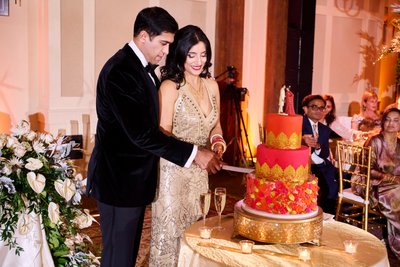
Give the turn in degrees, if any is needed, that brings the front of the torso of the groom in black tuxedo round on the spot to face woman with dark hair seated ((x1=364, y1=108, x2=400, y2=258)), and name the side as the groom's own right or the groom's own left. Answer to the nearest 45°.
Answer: approximately 45° to the groom's own left

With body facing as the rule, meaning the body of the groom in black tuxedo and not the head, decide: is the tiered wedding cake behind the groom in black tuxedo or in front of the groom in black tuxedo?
in front

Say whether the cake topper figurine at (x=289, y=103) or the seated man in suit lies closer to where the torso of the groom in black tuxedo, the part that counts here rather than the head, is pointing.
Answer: the cake topper figurine

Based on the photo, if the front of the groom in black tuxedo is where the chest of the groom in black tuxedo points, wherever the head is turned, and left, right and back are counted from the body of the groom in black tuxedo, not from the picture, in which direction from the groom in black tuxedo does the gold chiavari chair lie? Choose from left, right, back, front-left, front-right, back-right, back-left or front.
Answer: front-left

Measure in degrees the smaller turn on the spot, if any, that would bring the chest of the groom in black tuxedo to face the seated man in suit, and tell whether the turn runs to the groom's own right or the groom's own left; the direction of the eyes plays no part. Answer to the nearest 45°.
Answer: approximately 45° to the groom's own left

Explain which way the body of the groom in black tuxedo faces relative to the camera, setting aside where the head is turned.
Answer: to the viewer's right
